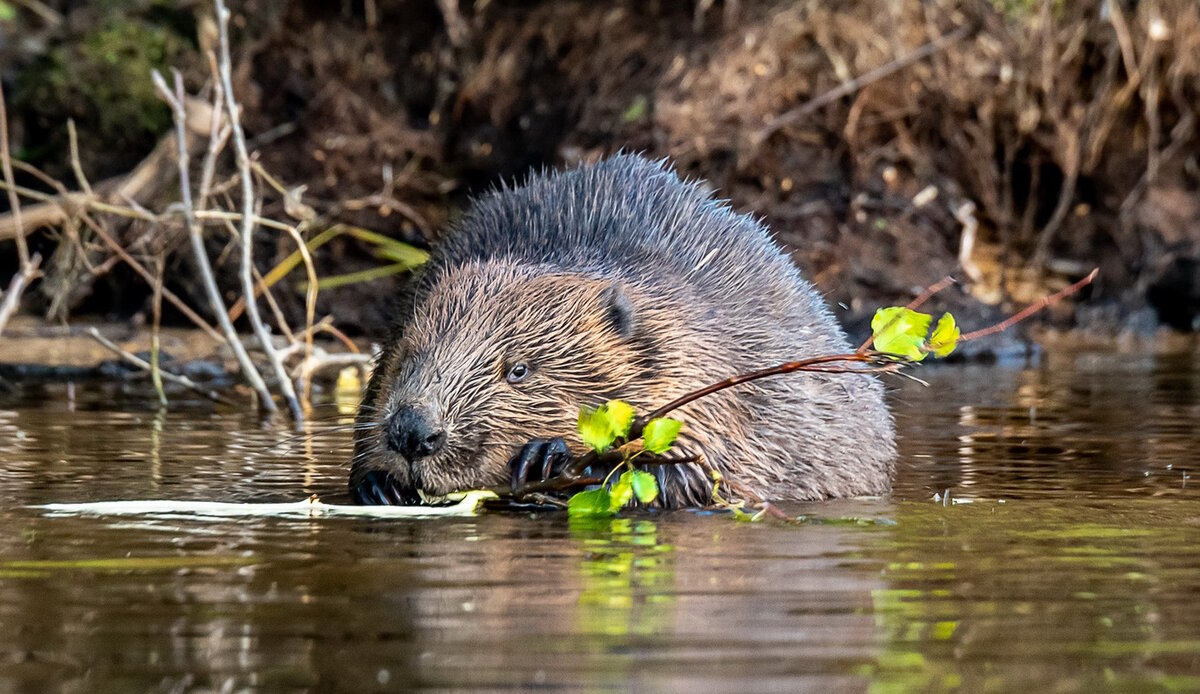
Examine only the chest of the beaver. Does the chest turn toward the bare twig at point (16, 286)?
no

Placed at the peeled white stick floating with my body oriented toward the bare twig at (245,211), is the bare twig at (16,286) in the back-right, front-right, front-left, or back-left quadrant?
front-left

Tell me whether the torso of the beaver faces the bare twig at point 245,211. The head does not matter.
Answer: no

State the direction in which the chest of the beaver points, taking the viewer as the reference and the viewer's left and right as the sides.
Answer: facing the viewer and to the left of the viewer

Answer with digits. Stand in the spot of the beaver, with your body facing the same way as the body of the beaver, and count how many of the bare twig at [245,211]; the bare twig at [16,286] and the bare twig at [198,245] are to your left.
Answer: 0

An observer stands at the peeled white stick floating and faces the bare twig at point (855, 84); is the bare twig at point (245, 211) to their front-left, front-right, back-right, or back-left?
front-left

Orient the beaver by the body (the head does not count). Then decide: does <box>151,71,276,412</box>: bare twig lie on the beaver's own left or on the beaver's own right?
on the beaver's own right
